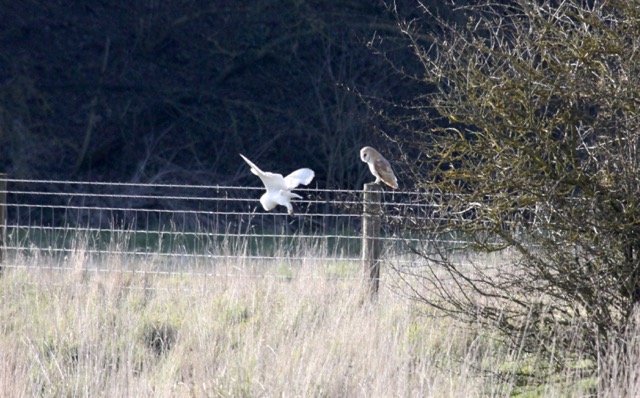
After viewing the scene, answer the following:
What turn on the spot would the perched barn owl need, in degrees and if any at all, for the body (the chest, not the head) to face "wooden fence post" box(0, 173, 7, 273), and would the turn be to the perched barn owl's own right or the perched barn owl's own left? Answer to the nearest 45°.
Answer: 0° — it already faces it

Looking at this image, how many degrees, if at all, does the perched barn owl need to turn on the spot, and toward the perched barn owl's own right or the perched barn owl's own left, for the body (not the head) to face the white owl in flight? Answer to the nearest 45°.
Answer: approximately 45° to the perched barn owl's own left

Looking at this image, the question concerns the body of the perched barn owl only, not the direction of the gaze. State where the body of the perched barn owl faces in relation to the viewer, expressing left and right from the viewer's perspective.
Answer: facing to the left of the viewer
